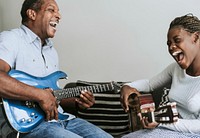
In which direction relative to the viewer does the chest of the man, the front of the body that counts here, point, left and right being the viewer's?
facing the viewer and to the right of the viewer

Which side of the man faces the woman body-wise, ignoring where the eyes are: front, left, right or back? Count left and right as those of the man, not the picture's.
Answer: front

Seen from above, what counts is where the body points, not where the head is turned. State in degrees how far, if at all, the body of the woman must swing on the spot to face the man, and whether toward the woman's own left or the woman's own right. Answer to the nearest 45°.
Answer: approximately 45° to the woman's own right

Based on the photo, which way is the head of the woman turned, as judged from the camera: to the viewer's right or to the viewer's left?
to the viewer's left

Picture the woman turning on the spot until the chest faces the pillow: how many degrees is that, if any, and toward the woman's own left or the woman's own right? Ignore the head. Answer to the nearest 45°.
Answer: approximately 90° to the woman's own right

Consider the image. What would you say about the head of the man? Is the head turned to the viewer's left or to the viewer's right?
to the viewer's right

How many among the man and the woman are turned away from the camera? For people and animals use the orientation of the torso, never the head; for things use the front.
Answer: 0

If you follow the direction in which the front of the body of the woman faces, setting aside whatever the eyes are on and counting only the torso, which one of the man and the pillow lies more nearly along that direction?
the man

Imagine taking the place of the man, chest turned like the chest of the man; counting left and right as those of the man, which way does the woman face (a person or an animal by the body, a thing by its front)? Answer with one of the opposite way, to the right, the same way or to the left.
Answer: to the right
